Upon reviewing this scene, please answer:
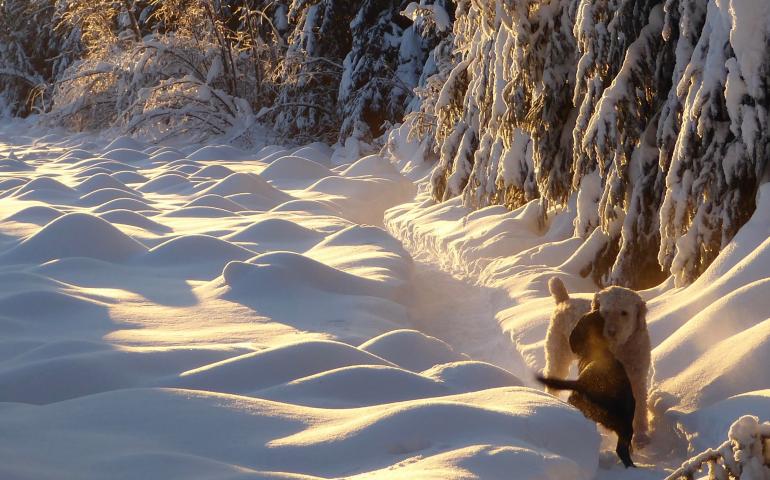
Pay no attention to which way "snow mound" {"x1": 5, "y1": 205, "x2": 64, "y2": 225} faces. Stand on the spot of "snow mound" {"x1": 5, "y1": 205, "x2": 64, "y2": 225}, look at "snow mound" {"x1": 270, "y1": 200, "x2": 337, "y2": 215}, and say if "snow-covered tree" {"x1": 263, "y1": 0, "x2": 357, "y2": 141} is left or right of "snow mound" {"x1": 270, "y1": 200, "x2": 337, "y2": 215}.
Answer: left

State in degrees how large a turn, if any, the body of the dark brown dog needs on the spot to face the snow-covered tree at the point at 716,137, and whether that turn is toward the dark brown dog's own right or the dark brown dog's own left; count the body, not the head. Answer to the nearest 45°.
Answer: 0° — it already faces it
